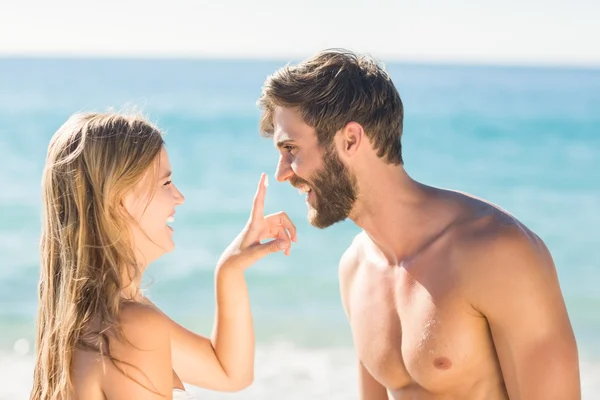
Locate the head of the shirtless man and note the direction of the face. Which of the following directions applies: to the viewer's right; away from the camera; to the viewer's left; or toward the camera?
to the viewer's left

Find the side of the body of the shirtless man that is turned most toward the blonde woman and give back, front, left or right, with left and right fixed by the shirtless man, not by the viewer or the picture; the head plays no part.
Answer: front

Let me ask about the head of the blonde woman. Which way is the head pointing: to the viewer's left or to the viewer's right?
to the viewer's right

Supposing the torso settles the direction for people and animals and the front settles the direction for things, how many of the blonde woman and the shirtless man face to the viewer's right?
1

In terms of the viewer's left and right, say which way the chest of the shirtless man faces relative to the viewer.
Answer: facing the viewer and to the left of the viewer

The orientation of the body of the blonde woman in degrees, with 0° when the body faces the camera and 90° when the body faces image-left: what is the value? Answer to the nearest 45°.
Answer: approximately 270°

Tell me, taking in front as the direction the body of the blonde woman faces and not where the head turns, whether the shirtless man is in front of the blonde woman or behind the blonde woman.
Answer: in front

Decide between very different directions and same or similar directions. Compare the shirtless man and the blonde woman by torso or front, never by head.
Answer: very different directions
